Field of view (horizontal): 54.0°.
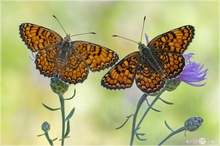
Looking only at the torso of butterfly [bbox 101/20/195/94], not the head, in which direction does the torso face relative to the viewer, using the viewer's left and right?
facing away from the viewer and to the left of the viewer

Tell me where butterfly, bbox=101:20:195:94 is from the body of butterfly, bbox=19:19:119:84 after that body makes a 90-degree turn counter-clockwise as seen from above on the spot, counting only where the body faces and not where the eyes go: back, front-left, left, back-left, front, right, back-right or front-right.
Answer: back

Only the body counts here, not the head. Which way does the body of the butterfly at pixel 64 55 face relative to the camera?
away from the camera

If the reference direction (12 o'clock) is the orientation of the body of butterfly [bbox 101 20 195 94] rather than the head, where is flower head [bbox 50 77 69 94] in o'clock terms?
The flower head is roughly at 10 o'clock from the butterfly.

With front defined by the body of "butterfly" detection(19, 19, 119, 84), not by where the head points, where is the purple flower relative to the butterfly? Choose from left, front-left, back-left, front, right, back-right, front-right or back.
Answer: right
